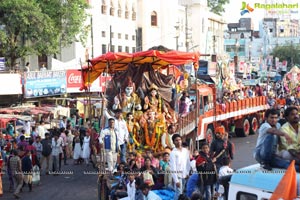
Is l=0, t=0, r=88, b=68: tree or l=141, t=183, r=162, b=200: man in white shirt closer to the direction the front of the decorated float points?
the man in white shirt

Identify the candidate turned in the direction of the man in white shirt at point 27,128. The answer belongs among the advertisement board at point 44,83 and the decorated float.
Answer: the advertisement board

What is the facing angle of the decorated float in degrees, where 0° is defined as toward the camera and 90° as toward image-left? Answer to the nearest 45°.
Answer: approximately 0°

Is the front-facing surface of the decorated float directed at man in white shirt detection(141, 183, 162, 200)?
yes

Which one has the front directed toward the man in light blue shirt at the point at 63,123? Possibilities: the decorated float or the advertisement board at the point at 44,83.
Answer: the advertisement board

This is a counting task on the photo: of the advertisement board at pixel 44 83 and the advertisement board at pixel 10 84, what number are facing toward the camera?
2

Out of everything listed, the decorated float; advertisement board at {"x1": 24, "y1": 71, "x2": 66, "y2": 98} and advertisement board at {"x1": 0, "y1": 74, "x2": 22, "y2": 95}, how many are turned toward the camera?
3

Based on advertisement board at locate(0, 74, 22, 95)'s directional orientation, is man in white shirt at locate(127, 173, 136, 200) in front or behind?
in front

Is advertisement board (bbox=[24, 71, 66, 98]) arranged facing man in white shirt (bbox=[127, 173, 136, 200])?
yes

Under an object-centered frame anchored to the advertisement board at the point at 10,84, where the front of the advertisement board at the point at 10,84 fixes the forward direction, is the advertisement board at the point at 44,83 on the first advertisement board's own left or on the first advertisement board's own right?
on the first advertisement board's own left

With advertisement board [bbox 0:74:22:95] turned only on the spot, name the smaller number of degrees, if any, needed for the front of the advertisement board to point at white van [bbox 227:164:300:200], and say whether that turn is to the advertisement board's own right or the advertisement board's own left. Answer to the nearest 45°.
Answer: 0° — it already faces it

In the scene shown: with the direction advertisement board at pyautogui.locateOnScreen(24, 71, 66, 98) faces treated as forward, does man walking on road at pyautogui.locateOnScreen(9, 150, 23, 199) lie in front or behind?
in front
